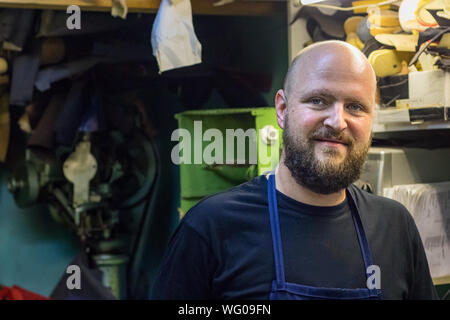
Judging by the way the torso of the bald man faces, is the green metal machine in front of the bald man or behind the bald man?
behind

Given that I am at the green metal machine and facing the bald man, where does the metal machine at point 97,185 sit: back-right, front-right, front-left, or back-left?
back-right

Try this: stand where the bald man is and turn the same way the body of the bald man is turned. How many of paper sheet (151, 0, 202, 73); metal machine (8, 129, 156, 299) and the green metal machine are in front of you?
0

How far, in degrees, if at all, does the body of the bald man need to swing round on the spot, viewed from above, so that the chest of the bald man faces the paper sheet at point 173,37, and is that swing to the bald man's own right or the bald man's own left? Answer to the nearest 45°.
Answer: approximately 180°

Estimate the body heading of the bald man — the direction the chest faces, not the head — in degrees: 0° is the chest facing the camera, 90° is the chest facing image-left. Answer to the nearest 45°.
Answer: approximately 315°

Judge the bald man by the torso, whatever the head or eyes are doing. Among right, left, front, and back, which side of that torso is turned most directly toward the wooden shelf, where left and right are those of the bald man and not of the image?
back

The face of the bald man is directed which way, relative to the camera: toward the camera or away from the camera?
toward the camera

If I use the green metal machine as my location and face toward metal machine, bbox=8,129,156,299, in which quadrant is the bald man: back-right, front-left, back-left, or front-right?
back-left
